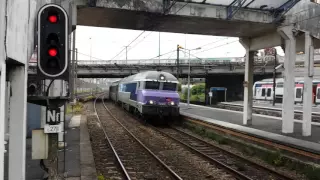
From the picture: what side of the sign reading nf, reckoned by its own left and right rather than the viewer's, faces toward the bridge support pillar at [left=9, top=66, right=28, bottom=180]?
right

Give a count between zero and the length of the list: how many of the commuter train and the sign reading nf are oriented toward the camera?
1

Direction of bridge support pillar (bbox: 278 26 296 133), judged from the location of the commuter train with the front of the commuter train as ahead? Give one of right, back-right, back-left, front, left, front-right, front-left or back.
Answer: left

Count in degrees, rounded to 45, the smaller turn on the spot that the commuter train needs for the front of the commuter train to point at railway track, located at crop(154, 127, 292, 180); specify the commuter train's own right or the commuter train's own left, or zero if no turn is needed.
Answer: approximately 90° to the commuter train's own left

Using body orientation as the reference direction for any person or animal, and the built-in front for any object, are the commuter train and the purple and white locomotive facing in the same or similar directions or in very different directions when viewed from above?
very different directions

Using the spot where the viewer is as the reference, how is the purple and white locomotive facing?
facing the viewer and to the right of the viewer

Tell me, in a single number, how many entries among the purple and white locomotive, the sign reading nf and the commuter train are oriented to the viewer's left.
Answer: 1

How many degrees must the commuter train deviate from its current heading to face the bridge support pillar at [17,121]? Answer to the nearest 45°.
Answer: approximately 90° to its left

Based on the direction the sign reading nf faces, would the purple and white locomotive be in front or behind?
behind

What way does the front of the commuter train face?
to the viewer's left

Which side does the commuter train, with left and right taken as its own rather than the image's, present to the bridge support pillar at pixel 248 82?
left

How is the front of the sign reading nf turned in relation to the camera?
facing the viewer
